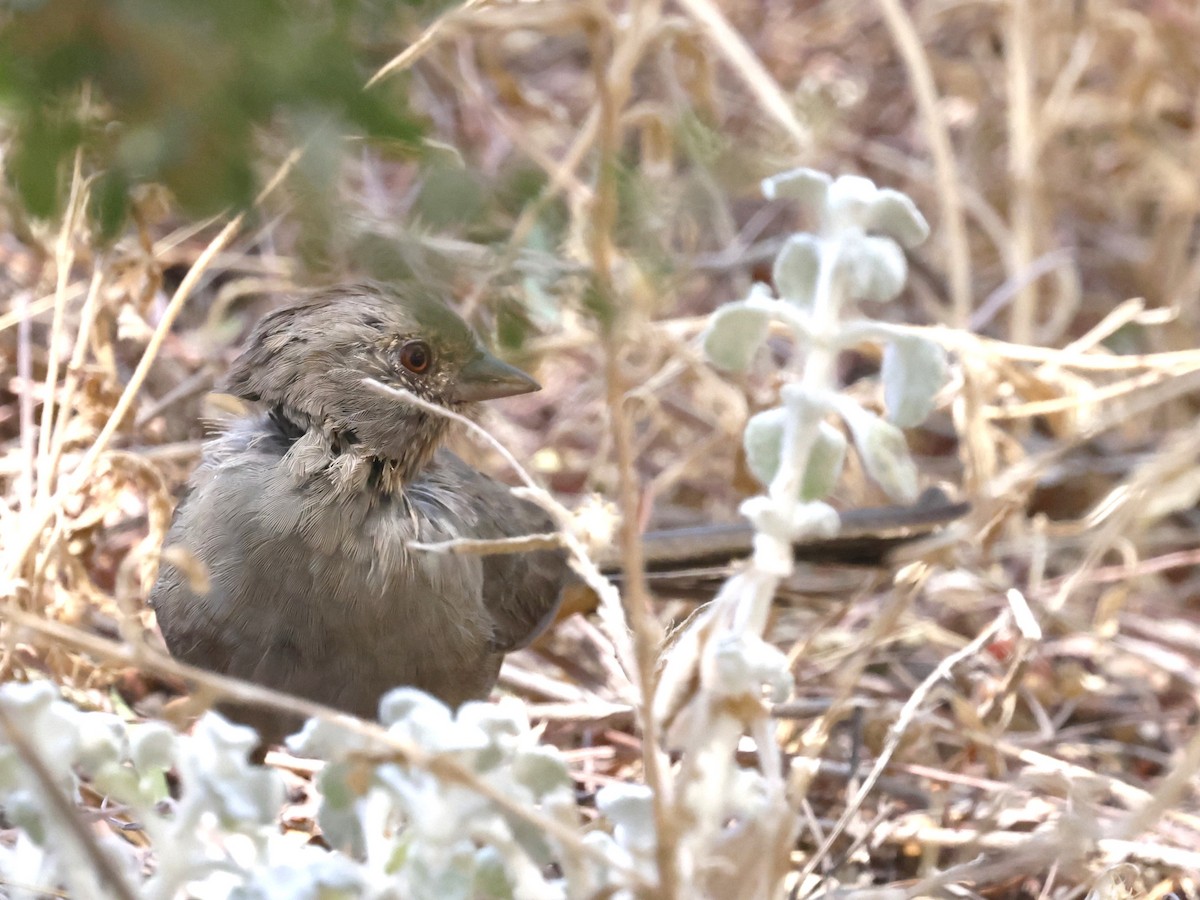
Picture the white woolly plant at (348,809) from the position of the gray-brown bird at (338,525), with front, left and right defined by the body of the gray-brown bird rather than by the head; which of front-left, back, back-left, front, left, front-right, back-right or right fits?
front-left

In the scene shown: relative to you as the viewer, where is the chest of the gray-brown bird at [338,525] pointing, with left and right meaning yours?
facing the viewer and to the left of the viewer

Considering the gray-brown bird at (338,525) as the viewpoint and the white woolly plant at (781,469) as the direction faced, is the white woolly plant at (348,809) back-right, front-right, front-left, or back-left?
front-right

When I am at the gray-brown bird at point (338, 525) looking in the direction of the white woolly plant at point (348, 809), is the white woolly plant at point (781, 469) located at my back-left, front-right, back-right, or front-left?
front-left

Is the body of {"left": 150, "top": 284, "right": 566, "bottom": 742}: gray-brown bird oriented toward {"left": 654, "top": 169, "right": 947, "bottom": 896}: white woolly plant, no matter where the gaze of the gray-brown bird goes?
no

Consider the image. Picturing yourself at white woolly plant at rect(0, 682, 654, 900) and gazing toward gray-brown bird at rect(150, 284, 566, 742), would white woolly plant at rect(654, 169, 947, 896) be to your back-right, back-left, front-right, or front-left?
front-right
